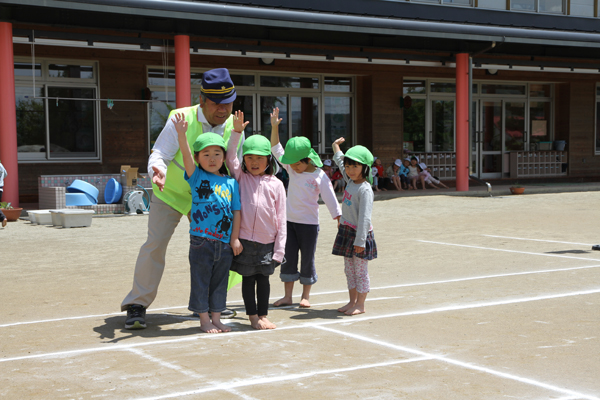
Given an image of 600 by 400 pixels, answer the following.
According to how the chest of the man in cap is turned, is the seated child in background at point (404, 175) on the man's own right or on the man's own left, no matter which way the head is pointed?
on the man's own left

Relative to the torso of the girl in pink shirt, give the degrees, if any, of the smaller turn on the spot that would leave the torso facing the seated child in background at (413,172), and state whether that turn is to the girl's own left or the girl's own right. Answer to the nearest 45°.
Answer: approximately 180°

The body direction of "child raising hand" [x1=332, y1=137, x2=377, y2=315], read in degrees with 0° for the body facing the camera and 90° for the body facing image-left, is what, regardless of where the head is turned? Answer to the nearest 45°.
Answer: approximately 45°

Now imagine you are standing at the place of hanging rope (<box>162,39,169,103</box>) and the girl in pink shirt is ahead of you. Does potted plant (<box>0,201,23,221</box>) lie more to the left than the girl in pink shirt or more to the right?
right

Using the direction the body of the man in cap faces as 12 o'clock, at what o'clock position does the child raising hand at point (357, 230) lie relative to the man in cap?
The child raising hand is roughly at 10 o'clock from the man in cap.

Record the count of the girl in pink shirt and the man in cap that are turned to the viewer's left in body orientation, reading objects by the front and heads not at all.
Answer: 0

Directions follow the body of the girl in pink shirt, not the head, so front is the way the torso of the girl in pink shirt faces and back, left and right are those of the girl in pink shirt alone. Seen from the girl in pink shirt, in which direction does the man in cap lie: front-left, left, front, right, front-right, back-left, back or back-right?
right

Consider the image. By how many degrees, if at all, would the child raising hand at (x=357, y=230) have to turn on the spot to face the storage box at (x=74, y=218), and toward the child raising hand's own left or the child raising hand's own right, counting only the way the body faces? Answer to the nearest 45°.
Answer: approximately 90° to the child raising hand's own right

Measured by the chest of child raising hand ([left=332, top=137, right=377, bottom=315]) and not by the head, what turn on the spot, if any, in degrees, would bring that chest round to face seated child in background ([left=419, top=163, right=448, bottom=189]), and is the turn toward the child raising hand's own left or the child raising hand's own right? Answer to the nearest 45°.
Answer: approximately 135° to the child raising hand's own right

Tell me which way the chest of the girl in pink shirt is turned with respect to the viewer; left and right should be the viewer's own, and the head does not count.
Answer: facing the viewer

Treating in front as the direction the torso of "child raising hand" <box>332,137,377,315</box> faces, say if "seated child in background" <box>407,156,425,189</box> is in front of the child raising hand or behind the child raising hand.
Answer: behind

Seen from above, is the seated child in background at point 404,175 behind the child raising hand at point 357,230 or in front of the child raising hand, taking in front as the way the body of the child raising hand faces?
behind

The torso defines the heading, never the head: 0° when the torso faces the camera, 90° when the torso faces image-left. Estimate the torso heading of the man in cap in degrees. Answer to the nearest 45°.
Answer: approximately 315°

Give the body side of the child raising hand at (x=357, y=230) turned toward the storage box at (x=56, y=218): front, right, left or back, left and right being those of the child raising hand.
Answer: right

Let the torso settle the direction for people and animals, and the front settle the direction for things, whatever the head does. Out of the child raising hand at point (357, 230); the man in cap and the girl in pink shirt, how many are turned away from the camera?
0

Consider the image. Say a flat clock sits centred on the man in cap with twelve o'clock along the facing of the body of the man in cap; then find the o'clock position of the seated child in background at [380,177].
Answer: The seated child in background is roughly at 8 o'clock from the man in cap.
